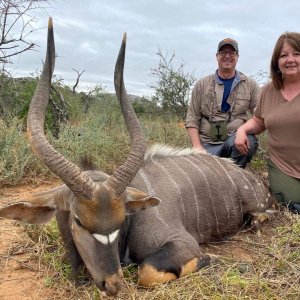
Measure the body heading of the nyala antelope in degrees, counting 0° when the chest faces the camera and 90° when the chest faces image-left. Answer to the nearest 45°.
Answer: approximately 45°

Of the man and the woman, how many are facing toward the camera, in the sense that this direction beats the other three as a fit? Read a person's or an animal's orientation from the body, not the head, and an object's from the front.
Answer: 2

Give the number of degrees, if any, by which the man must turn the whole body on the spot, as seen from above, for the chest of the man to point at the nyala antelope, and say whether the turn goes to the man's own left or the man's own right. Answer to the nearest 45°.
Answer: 0° — they already face it

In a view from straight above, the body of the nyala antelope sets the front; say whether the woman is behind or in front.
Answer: behind

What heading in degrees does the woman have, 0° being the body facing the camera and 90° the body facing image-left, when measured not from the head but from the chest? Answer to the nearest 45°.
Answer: approximately 0°

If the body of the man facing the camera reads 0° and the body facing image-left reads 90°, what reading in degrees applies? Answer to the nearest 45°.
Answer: approximately 0°

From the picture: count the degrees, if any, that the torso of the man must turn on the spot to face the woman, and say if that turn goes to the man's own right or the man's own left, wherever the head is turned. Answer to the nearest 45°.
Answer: approximately 45° to the man's own left

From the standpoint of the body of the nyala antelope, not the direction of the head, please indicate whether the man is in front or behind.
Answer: behind

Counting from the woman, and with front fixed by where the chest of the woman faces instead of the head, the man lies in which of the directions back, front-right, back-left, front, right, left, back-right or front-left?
back-right
